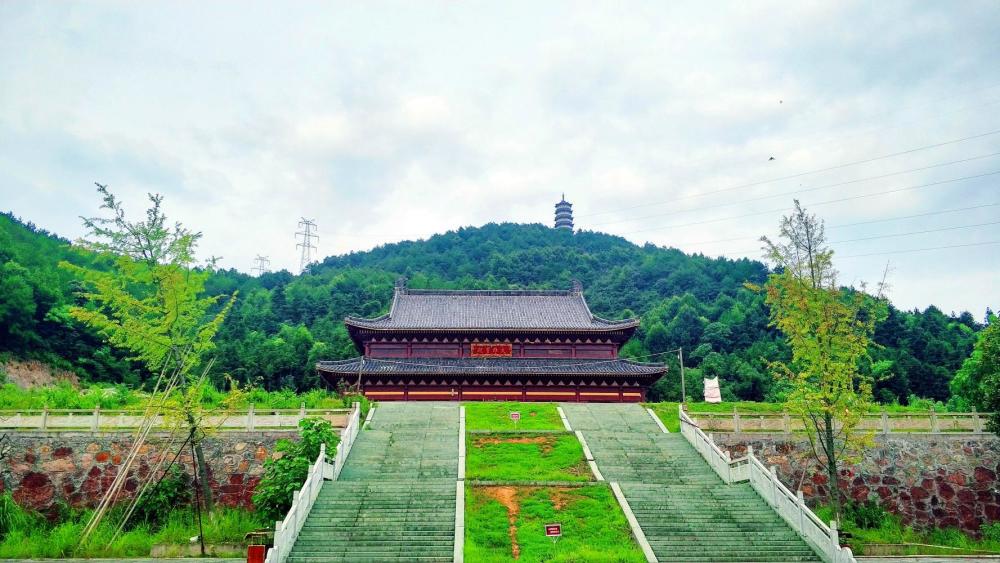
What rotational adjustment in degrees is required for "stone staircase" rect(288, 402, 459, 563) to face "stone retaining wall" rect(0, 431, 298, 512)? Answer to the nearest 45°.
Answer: approximately 135° to its right

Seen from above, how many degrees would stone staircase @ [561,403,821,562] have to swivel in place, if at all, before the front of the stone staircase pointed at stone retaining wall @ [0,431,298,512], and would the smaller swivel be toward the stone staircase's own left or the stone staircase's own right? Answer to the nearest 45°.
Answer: approximately 90° to the stone staircase's own right

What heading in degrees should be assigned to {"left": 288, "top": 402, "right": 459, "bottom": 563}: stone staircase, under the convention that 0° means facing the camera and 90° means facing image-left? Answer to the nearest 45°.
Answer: approximately 0°

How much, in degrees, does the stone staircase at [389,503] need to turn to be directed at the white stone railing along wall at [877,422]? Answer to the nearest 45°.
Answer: approximately 90° to its left

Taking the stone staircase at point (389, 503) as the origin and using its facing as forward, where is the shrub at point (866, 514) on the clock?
The shrub is roughly at 9 o'clock from the stone staircase.

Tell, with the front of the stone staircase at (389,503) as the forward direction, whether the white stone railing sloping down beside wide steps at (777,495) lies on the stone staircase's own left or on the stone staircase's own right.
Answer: on the stone staircase's own left

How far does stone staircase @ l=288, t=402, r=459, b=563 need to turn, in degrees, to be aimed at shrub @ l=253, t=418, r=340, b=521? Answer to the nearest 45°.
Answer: approximately 90° to its right

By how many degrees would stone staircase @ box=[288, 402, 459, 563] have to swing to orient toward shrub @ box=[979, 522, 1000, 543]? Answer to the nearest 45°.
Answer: approximately 90° to its left

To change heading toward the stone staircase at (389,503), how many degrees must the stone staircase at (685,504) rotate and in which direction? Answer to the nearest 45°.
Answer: approximately 90° to its right
